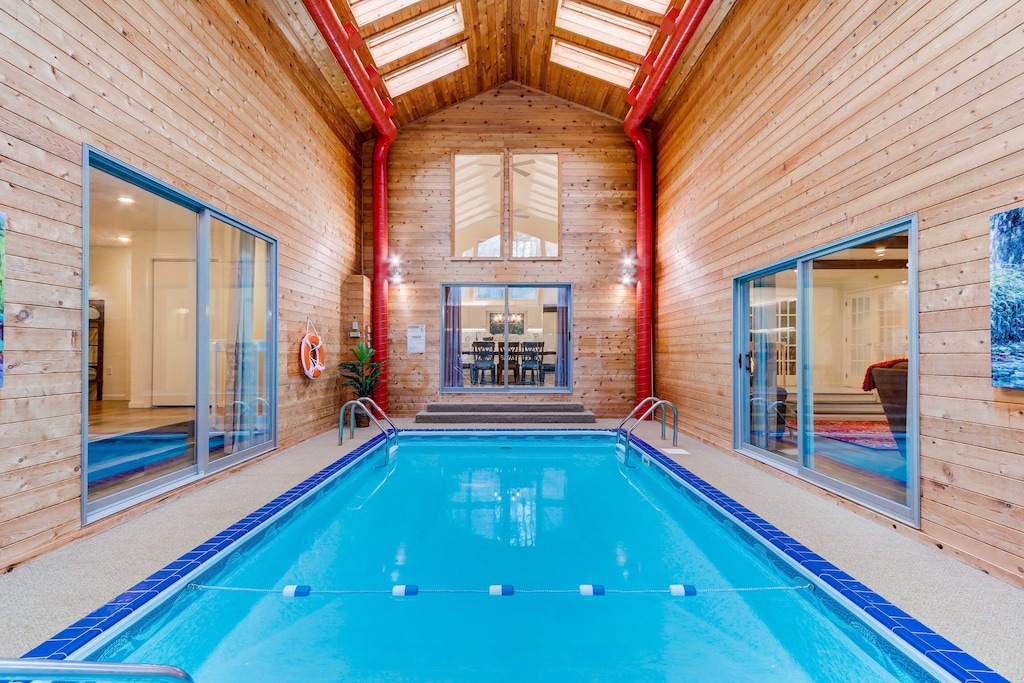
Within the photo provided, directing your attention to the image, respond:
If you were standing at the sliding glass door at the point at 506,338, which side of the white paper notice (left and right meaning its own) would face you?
left

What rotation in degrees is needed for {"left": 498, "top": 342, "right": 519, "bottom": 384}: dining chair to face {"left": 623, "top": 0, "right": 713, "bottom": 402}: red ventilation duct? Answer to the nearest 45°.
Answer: approximately 135° to its right

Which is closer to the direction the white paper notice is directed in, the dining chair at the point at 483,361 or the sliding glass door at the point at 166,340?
the sliding glass door

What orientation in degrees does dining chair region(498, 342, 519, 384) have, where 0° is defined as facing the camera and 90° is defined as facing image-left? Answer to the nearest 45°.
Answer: approximately 180°

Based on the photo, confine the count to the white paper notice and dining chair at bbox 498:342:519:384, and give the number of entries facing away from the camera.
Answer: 1

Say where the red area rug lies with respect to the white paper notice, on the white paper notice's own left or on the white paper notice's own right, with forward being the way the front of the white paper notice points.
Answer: on the white paper notice's own left

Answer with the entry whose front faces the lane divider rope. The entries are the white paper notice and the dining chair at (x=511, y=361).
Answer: the white paper notice

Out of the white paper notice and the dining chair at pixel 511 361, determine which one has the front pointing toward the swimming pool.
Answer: the white paper notice

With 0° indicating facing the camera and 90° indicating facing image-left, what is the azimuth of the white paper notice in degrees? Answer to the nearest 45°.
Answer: approximately 0°

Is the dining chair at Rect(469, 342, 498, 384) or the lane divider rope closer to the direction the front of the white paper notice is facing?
the lane divider rope

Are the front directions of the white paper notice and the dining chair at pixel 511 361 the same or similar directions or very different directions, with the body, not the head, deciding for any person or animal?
very different directions

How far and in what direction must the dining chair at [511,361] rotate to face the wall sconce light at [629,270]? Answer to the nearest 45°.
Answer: approximately 135° to its right

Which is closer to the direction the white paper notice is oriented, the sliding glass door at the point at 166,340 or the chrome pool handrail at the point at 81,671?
the chrome pool handrail
